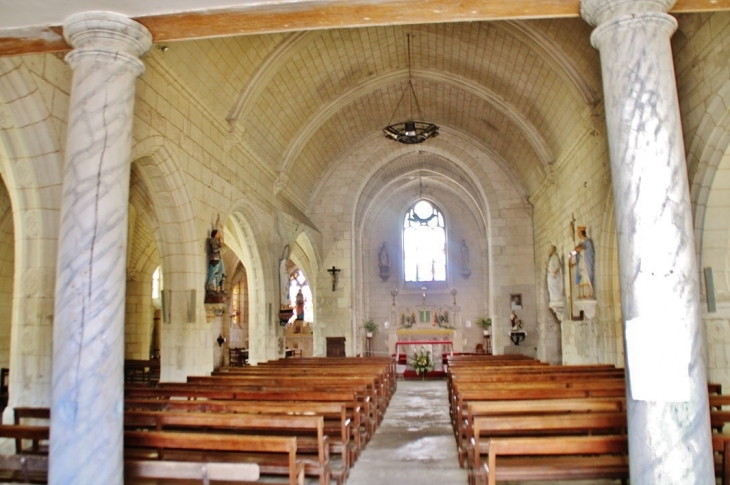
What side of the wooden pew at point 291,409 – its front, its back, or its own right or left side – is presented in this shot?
back

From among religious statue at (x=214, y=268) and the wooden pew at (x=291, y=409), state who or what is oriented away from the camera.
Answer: the wooden pew

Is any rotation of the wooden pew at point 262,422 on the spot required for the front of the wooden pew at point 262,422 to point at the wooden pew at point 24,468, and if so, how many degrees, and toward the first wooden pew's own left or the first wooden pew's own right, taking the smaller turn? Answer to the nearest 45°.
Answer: approximately 90° to the first wooden pew's own left

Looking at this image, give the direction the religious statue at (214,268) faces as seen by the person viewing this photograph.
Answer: facing to the right of the viewer

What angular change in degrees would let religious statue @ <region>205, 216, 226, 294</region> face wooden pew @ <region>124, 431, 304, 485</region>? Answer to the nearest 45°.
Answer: approximately 90° to its right

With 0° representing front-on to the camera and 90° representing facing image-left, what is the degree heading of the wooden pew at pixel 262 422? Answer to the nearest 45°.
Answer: approximately 180°

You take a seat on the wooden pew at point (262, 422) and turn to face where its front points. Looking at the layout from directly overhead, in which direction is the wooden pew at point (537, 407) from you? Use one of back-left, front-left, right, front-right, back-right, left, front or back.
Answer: right

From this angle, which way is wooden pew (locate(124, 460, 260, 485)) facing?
away from the camera

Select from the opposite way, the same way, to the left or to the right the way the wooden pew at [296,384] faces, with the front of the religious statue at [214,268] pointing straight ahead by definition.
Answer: to the left

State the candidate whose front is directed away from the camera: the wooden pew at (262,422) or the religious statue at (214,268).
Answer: the wooden pew

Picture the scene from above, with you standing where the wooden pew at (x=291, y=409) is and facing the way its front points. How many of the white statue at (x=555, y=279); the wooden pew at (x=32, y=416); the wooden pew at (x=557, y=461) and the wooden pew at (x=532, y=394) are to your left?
1

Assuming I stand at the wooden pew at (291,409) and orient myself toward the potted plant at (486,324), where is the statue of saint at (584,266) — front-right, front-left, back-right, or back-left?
front-right

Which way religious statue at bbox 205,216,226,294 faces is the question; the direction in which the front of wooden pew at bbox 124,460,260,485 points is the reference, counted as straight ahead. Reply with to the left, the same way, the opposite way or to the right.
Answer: to the right
